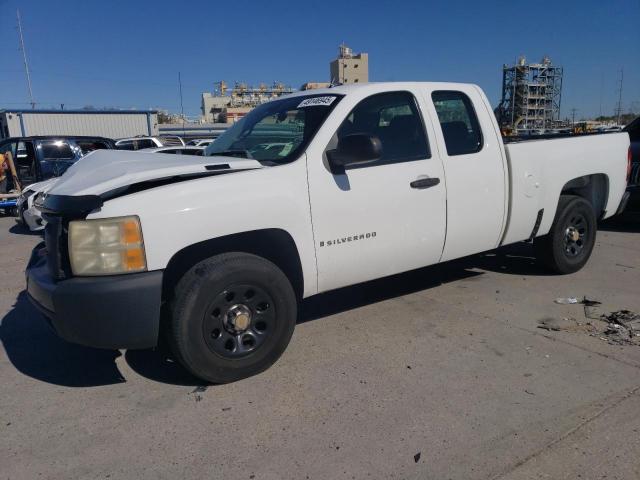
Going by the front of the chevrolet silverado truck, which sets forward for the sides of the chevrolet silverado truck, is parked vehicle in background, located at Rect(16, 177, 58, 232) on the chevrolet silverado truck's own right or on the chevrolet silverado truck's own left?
on the chevrolet silverado truck's own right

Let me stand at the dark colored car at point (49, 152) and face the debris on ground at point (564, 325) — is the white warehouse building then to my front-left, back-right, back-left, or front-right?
back-left

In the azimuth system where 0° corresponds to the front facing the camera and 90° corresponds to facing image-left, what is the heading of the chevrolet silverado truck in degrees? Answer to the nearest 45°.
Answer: approximately 45°

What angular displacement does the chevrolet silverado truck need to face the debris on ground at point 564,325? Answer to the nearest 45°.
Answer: approximately 135° to its left

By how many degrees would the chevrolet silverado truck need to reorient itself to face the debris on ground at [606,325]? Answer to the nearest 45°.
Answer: approximately 135° to its left

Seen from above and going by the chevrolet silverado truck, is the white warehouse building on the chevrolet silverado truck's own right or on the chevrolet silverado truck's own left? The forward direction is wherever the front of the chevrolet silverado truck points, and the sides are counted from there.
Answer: on the chevrolet silverado truck's own right

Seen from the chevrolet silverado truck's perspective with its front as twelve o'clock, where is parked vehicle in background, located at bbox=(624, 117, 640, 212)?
The parked vehicle in background is roughly at 6 o'clock from the chevrolet silverado truck.

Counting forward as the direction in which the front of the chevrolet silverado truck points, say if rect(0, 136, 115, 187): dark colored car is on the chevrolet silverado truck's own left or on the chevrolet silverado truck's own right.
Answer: on the chevrolet silverado truck's own right

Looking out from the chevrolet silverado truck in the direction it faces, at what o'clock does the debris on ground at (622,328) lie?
The debris on ground is roughly at 7 o'clock from the chevrolet silverado truck.
